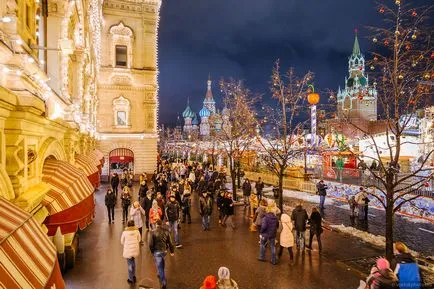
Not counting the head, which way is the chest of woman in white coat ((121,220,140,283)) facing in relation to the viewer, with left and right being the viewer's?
facing away from the viewer

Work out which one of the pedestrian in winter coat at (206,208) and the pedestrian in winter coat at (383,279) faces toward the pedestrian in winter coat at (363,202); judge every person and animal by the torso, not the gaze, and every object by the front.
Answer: the pedestrian in winter coat at (383,279)

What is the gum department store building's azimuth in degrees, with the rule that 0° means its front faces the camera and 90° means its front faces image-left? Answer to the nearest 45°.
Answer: approximately 270°

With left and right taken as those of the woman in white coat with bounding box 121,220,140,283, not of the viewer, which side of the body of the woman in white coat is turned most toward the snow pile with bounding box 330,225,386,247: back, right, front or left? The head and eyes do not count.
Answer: right

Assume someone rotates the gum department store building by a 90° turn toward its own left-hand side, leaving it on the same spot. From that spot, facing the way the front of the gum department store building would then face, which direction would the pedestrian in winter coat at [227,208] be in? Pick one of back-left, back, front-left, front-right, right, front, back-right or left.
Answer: front-right

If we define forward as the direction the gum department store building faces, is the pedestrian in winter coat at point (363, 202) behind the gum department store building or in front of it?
in front

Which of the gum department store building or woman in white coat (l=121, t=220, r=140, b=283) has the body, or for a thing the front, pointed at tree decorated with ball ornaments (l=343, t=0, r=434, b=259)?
the gum department store building

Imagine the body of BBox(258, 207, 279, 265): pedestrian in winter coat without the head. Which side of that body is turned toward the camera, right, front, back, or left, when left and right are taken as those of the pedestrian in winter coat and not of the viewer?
back
